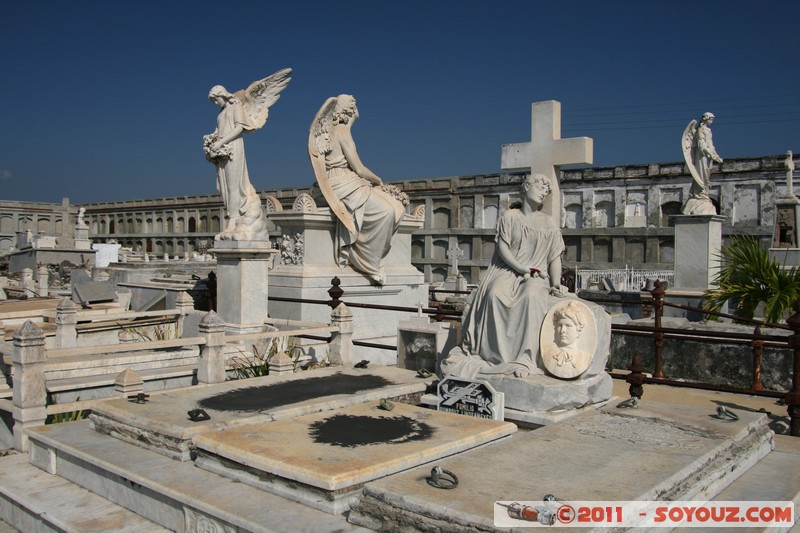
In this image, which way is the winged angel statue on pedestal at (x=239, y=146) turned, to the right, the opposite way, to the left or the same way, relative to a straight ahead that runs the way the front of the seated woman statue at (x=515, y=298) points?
to the right

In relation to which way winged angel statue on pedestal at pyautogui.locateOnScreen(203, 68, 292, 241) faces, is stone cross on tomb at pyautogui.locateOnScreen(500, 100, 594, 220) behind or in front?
behind

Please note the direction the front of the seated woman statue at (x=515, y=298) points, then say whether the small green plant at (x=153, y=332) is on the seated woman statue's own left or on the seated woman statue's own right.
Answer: on the seated woman statue's own right

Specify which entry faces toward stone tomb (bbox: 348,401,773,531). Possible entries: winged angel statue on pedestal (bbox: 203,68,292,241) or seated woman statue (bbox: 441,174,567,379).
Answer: the seated woman statue

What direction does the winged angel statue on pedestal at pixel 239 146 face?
to the viewer's left

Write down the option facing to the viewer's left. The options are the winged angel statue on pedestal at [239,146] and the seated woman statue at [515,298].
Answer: the winged angel statue on pedestal

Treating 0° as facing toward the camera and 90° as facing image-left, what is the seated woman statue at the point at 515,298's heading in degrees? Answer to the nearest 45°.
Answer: approximately 0°

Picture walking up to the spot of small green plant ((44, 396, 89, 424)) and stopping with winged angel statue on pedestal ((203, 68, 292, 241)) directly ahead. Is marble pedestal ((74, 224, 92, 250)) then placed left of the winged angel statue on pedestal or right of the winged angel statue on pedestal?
left
